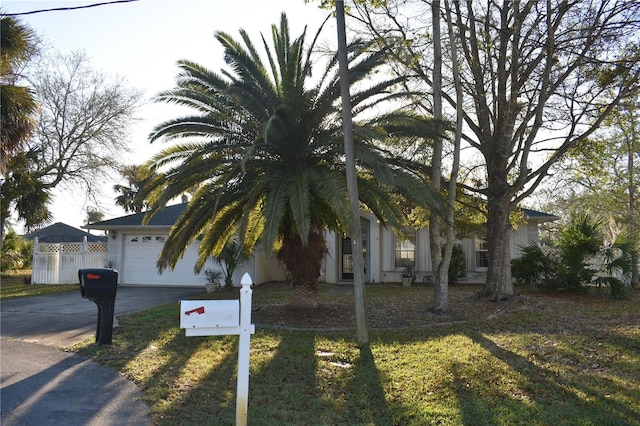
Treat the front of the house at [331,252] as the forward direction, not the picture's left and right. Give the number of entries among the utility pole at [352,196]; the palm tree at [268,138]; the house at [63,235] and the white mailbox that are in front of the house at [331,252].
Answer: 3

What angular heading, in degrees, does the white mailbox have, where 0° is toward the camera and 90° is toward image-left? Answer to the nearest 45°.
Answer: approximately 90°

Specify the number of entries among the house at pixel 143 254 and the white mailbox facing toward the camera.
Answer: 1

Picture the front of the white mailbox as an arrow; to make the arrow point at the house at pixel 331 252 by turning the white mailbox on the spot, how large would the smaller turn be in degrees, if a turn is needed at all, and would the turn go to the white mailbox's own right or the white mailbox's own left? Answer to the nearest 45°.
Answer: approximately 90° to the white mailbox's own right

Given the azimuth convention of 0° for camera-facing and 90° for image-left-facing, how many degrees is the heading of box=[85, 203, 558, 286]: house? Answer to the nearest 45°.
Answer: approximately 0°

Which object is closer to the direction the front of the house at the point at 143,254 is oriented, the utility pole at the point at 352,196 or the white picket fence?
the utility pole

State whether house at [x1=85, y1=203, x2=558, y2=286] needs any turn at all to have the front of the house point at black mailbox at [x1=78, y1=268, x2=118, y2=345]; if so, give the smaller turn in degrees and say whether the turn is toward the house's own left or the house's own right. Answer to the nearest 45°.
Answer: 0° — it already faces it
